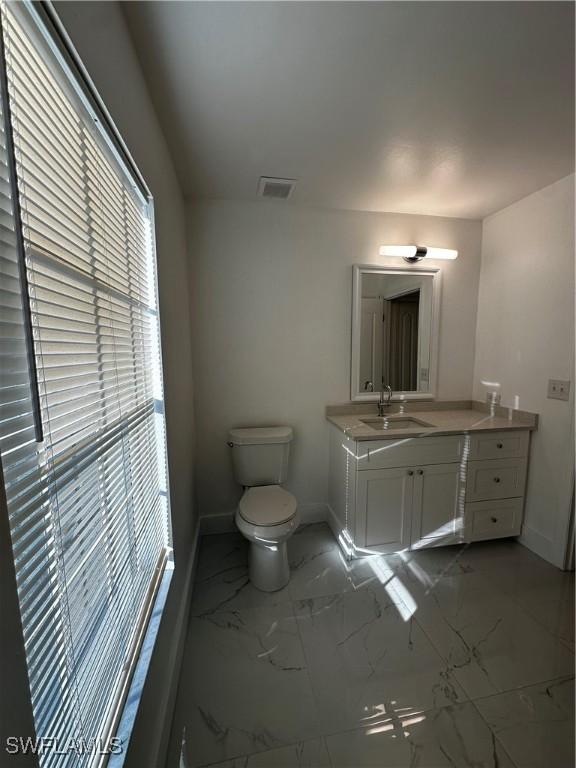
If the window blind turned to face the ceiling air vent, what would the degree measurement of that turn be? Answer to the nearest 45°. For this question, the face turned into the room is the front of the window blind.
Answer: approximately 45° to its left

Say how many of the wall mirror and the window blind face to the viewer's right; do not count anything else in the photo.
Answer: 1

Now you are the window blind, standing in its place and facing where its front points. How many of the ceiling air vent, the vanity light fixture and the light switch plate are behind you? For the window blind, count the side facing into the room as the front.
0

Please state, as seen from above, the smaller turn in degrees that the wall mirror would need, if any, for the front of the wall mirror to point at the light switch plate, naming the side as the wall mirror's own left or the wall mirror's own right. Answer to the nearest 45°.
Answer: approximately 90° to the wall mirror's own left

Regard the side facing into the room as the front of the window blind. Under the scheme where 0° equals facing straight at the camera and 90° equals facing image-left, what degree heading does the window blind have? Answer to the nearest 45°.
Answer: approximately 270°

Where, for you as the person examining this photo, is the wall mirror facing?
facing the viewer

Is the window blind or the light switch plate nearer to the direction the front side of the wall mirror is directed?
the window blind

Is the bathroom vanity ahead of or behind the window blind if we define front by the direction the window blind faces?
ahead

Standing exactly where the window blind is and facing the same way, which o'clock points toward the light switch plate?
The light switch plate is roughly at 12 o'clock from the window blind.

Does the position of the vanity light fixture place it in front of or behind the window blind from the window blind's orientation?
in front
